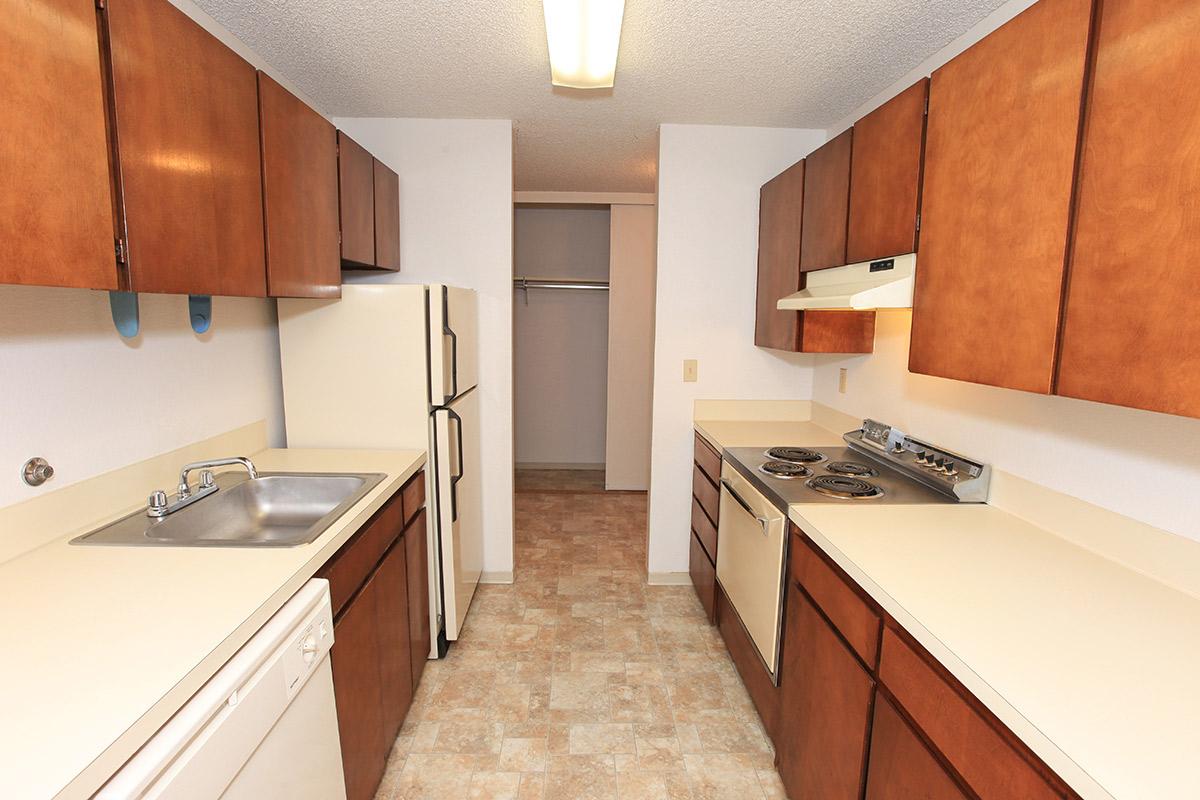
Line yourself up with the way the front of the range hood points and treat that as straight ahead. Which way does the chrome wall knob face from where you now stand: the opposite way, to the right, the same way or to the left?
the opposite way

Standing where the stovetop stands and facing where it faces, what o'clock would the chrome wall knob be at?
The chrome wall knob is roughly at 12 o'clock from the stovetop.

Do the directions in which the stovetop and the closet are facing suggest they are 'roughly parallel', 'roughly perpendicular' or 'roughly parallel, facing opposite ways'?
roughly perpendicular

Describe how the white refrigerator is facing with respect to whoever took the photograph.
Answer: facing to the right of the viewer

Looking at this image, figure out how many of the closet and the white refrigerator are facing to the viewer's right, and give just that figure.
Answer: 1

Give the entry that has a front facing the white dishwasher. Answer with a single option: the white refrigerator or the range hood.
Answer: the range hood

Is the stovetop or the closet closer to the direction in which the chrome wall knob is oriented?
the stovetop

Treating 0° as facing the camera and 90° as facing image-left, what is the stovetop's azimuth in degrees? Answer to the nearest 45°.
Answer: approximately 45°

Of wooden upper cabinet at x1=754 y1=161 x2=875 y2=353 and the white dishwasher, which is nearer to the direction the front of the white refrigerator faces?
the wooden upper cabinet
